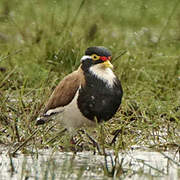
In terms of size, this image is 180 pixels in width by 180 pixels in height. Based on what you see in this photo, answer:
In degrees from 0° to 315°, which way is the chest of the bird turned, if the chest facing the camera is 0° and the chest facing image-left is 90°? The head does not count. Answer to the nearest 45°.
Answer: approximately 315°
